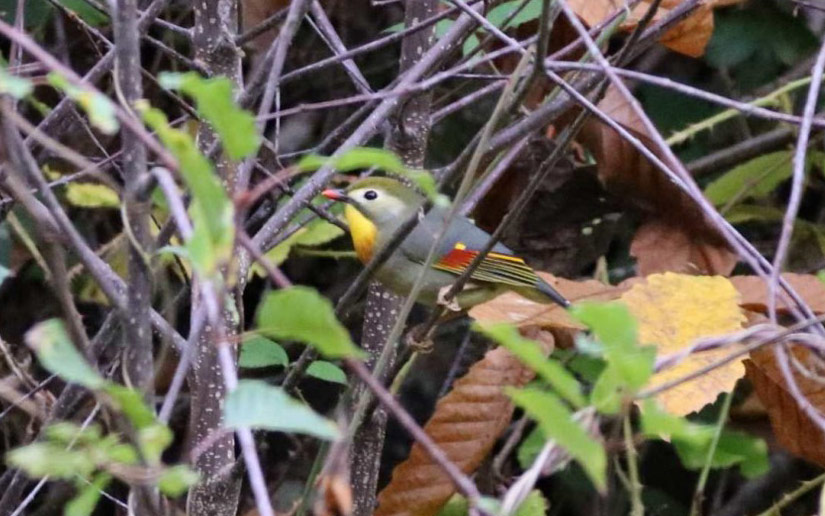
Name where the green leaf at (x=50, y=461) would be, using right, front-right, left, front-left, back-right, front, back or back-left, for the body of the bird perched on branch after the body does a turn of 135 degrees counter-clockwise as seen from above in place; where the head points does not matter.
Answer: front-right

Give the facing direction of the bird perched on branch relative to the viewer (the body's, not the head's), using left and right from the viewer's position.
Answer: facing to the left of the viewer

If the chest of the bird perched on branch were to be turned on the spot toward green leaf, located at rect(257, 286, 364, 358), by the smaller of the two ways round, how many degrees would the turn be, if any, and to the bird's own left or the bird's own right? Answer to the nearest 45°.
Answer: approximately 90° to the bird's own left

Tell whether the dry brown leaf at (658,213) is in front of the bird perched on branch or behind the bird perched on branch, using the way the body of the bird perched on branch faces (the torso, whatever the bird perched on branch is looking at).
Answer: behind

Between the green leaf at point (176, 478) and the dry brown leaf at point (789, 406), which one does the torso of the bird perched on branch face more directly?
the green leaf

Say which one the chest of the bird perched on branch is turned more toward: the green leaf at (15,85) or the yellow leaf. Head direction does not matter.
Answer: the green leaf

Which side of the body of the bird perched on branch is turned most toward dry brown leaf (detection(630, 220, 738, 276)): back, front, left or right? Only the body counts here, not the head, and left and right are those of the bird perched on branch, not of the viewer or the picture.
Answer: back

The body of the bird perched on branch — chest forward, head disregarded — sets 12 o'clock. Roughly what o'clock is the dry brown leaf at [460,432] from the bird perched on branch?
The dry brown leaf is roughly at 9 o'clock from the bird perched on branch.

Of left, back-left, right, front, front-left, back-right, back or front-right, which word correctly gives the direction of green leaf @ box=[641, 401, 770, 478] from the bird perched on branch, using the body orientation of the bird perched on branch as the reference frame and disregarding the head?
back-left
